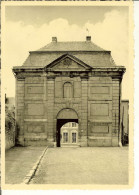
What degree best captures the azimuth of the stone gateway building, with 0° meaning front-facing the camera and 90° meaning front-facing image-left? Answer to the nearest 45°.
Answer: approximately 0°
